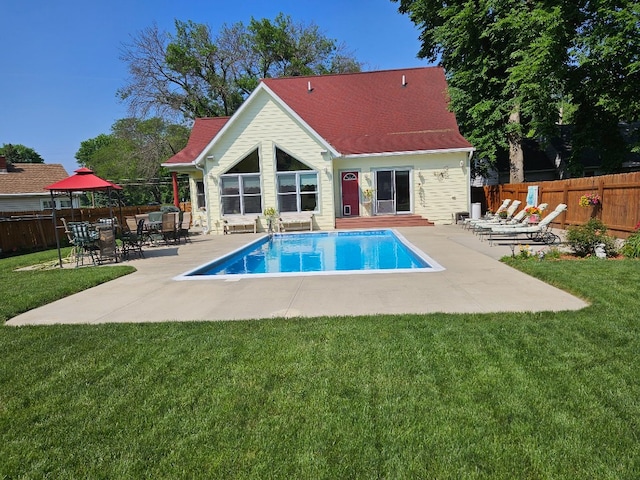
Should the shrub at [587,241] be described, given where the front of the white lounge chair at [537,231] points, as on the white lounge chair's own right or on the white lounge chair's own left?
on the white lounge chair's own left

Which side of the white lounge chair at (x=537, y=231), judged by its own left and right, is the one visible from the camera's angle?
left

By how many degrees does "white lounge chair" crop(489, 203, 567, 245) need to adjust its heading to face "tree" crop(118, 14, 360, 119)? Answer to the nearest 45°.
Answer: approximately 45° to its right

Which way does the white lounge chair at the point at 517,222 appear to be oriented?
to the viewer's left

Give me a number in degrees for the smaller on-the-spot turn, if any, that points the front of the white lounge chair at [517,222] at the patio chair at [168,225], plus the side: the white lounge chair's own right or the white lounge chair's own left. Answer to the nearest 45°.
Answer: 0° — it already faces it

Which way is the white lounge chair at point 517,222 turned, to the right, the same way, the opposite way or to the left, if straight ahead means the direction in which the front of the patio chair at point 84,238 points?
to the left

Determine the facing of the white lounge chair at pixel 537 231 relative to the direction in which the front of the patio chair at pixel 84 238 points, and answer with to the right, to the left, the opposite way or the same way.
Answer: to the left

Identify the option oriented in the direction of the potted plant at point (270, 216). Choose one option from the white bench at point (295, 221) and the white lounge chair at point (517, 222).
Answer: the white lounge chair at point (517, 222)

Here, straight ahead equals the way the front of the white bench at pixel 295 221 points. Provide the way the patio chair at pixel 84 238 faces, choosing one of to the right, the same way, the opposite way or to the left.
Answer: the opposite way

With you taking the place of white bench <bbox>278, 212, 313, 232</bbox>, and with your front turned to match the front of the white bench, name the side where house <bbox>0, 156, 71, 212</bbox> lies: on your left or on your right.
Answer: on your right

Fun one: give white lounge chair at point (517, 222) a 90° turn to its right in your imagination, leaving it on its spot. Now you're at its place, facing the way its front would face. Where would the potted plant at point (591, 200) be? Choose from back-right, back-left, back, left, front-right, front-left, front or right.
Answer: right
